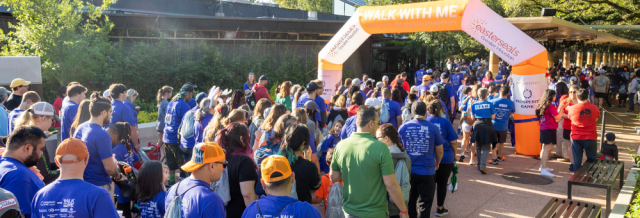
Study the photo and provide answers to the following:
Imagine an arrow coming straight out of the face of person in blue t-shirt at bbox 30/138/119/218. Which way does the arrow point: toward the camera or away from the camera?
away from the camera

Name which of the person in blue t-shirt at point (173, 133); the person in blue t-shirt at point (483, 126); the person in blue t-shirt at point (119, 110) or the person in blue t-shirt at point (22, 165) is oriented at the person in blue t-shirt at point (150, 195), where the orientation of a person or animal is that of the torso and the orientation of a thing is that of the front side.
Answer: the person in blue t-shirt at point (22, 165)

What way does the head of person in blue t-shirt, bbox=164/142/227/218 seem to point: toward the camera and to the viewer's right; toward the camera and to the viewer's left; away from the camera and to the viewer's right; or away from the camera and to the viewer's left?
away from the camera and to the viewer's right

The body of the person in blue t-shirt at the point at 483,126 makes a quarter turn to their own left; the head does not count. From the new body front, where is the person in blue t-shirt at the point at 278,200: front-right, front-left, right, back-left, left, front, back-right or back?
left

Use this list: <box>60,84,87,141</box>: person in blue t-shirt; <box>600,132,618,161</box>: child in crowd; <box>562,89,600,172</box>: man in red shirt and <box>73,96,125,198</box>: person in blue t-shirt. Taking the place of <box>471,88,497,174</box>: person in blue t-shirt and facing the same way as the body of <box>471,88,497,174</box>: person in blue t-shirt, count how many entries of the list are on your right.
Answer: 2

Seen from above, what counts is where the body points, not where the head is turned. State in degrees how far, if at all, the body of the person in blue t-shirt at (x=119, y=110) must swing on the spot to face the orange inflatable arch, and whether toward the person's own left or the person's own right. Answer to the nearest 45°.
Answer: approximately 45° to the person's own right

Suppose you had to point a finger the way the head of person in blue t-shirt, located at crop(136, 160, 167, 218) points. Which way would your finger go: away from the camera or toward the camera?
away from the camera

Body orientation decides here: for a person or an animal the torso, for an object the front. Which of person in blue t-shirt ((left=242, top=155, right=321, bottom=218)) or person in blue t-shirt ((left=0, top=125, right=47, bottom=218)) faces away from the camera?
person in blue t-shirt ((left=242, top=155, right=321, bottom=218))

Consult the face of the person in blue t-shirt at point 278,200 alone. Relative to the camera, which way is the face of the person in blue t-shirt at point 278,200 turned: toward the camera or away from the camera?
away from the camera

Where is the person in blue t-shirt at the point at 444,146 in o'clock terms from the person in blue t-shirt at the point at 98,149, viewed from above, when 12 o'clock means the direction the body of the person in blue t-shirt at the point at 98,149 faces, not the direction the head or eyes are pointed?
the person in blue t-shirt at the point at 444,146 is roughly at 2 o'clock from the person in blue t-shirt at the point at 98,149.

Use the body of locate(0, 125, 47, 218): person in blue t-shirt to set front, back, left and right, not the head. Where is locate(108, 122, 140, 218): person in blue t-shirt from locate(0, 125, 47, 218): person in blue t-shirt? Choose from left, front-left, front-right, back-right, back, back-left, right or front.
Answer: front-left

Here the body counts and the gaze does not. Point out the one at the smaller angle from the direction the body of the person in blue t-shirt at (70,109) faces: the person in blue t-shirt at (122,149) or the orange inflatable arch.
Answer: the orange inflatable arch

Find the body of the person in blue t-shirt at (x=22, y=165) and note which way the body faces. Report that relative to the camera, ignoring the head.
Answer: to the viewer's right

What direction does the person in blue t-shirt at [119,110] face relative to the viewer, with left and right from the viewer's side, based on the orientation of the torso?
facing away from the viewer and to the right of the viewer

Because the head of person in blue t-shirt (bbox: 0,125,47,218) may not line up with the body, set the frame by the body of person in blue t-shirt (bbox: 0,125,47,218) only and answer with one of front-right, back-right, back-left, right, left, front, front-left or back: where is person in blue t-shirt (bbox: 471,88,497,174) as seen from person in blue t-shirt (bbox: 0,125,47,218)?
front
